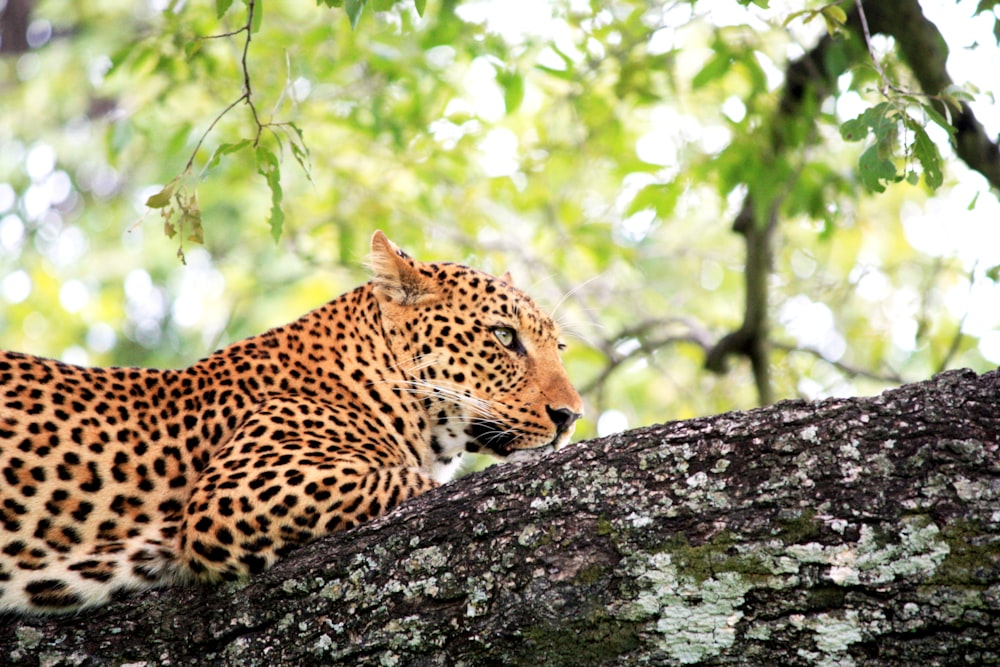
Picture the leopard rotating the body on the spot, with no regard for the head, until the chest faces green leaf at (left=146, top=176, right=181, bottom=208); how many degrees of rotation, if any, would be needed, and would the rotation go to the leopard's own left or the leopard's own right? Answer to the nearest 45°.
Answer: approximately 135° to the leopard's own left

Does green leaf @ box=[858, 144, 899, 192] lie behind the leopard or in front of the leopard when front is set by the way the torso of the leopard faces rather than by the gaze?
in front

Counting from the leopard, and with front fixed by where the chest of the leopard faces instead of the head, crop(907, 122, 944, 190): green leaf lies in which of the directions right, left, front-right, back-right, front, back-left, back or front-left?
front-left

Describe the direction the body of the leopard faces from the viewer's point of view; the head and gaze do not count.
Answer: to the viewer's right

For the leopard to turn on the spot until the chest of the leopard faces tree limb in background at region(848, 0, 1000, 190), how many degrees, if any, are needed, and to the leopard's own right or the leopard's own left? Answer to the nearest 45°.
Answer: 0° — it already faces it
